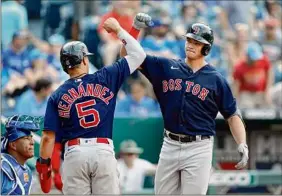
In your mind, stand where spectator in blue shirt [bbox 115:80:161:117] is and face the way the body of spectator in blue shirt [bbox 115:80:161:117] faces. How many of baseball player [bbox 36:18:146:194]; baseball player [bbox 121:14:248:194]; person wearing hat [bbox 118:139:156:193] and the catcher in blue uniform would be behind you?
0

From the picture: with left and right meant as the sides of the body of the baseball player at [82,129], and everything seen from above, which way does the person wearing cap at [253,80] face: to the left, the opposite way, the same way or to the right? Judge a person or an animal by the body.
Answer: the opposite way

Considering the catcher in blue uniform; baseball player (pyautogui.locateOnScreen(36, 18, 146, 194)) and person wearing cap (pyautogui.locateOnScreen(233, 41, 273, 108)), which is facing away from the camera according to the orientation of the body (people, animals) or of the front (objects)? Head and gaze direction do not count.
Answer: the baseball player

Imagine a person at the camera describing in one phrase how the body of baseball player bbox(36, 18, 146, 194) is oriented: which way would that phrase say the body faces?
away from the camera

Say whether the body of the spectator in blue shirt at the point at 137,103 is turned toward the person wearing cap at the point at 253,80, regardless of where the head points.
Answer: no

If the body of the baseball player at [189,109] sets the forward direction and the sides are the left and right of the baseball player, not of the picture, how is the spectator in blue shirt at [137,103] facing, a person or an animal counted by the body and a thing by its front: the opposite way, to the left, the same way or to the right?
the same way

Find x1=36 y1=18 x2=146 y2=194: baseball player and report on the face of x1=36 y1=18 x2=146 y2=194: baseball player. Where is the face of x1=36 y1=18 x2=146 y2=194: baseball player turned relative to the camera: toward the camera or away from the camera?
away from the camera

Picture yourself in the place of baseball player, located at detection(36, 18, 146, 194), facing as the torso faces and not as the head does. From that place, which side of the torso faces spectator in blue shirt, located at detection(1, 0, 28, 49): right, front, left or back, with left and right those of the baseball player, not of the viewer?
front

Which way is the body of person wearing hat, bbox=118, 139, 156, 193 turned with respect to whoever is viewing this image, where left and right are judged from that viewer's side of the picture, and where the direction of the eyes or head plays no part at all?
facing the viewer

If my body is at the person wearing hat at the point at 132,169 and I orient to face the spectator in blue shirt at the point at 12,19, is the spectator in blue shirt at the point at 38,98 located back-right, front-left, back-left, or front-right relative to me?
front-left

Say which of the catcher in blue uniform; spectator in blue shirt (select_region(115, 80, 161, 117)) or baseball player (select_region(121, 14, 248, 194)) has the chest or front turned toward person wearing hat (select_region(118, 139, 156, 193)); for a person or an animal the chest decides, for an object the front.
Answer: the spectator in blue shirt

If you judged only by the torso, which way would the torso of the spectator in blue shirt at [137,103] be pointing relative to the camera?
toward the camera

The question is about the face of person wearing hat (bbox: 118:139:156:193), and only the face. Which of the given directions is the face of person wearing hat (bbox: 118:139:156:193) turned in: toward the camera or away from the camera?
toward the camera

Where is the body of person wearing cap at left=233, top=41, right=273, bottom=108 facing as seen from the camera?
toward the camera

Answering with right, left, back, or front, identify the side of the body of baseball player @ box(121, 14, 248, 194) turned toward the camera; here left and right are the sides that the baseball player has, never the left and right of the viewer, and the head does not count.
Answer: front

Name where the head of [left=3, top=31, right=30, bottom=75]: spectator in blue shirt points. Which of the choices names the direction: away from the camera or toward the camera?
toward the camera

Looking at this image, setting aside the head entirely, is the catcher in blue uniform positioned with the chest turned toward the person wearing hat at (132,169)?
no
